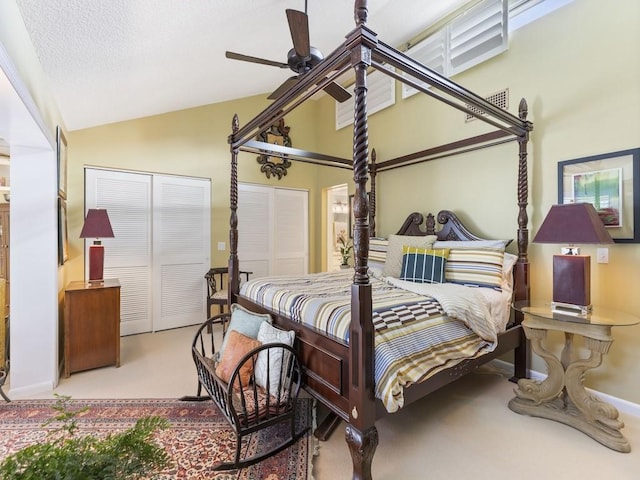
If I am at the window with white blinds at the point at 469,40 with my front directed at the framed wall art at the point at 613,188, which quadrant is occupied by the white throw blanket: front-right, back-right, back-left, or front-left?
front-right

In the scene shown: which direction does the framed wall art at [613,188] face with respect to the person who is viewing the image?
facing the viewer and to the left of the viewer

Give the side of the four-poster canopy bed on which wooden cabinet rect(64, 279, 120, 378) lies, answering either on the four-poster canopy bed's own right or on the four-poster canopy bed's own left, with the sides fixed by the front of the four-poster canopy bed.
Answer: on the four-poster canopy bed's own right

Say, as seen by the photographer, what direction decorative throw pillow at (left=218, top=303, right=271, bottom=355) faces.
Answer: facing the viewer

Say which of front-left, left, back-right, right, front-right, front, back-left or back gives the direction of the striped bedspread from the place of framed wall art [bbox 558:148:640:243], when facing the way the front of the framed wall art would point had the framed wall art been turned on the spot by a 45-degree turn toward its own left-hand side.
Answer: front-right

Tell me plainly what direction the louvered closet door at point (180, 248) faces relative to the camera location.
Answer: facing the viewer and to the right of the viewer

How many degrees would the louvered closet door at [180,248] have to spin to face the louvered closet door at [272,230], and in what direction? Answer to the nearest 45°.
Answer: approximately 45° to its left

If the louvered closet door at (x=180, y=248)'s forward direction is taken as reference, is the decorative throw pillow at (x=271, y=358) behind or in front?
in front

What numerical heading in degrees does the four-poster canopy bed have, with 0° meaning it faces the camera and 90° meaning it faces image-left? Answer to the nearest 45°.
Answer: approximately 45°
